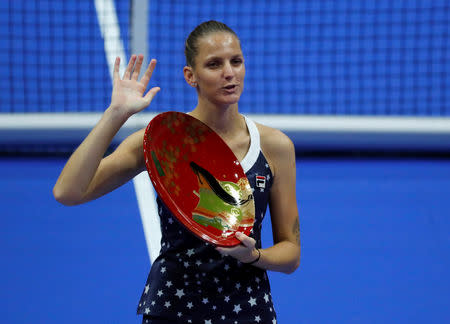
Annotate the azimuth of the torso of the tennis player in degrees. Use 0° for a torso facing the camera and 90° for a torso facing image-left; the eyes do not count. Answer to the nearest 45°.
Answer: approximately 0°
